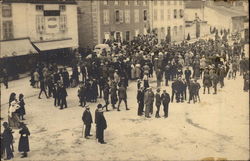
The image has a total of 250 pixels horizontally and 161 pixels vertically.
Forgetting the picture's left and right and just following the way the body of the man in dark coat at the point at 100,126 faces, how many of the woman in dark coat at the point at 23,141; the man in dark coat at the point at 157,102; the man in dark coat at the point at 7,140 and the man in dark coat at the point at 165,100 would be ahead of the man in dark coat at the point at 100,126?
2

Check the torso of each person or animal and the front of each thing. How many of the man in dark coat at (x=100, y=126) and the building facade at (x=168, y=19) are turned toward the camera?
1

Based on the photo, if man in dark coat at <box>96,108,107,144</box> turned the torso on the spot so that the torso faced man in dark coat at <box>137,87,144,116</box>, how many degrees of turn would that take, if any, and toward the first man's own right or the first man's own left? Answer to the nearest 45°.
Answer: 0° — they already face them

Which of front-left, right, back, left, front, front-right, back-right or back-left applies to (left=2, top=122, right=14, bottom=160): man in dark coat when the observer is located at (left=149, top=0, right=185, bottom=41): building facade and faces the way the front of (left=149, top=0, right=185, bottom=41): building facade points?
front

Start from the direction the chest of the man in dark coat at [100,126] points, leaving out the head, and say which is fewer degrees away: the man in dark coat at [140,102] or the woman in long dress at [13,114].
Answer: the man in dark coat

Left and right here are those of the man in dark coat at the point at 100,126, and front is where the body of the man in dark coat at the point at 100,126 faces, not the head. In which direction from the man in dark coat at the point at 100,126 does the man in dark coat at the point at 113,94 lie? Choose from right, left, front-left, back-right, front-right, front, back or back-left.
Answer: front-left

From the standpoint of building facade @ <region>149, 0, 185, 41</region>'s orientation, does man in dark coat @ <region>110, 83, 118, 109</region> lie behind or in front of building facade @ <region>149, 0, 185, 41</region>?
in front

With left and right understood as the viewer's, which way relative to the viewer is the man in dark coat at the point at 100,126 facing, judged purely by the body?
facing away from the viewer and to the right of the viewer

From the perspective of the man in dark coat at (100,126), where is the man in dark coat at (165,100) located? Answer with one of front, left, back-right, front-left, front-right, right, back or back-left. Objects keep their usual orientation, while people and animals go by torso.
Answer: front

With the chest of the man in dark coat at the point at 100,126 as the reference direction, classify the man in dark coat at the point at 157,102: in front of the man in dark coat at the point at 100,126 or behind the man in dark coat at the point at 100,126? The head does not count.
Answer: in front

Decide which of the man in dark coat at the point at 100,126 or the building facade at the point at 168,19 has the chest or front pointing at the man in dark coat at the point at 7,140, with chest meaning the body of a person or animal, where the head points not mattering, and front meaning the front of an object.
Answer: the building facade

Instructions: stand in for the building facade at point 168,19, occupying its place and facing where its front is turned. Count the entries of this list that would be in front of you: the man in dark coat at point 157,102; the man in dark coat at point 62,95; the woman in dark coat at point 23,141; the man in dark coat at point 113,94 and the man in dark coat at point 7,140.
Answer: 5

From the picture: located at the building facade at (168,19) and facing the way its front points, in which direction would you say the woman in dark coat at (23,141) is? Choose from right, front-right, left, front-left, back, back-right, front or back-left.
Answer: front

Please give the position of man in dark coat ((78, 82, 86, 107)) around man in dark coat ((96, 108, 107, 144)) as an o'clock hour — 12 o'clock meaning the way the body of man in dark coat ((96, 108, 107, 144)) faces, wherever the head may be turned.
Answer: man in dark coat ((78, 82, 86, 107)) is roughly at 10 o'clock from man in dark coat ((96, 108, 107, 144)).

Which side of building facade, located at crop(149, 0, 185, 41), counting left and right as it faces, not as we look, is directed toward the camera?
front

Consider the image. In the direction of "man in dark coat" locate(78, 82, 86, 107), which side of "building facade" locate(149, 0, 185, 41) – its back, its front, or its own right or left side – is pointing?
front

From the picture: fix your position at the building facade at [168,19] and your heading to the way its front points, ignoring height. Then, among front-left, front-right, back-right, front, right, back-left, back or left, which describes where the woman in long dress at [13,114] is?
front
